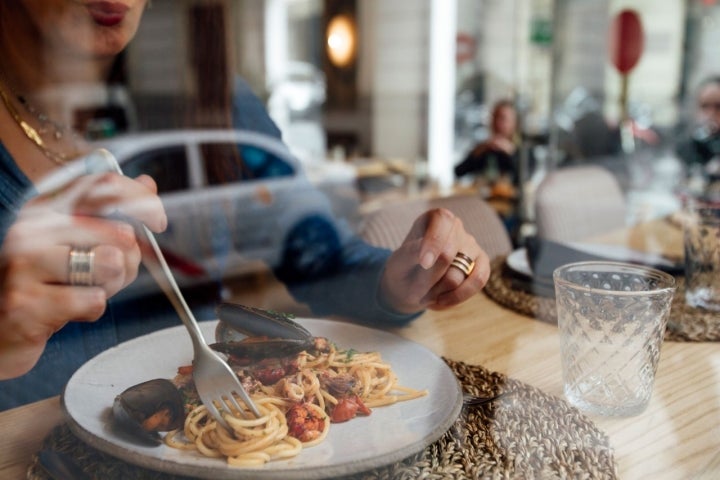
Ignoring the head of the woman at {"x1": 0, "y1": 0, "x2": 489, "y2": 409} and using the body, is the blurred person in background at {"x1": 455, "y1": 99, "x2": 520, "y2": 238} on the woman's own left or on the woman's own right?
on the woman's own left

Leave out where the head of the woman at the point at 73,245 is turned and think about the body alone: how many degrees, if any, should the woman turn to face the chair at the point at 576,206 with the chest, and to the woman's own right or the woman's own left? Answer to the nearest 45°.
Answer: approximately 90° to the woman's own left

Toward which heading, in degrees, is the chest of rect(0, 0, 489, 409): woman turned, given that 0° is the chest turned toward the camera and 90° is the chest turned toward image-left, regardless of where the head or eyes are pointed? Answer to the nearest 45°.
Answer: approximately 315°
